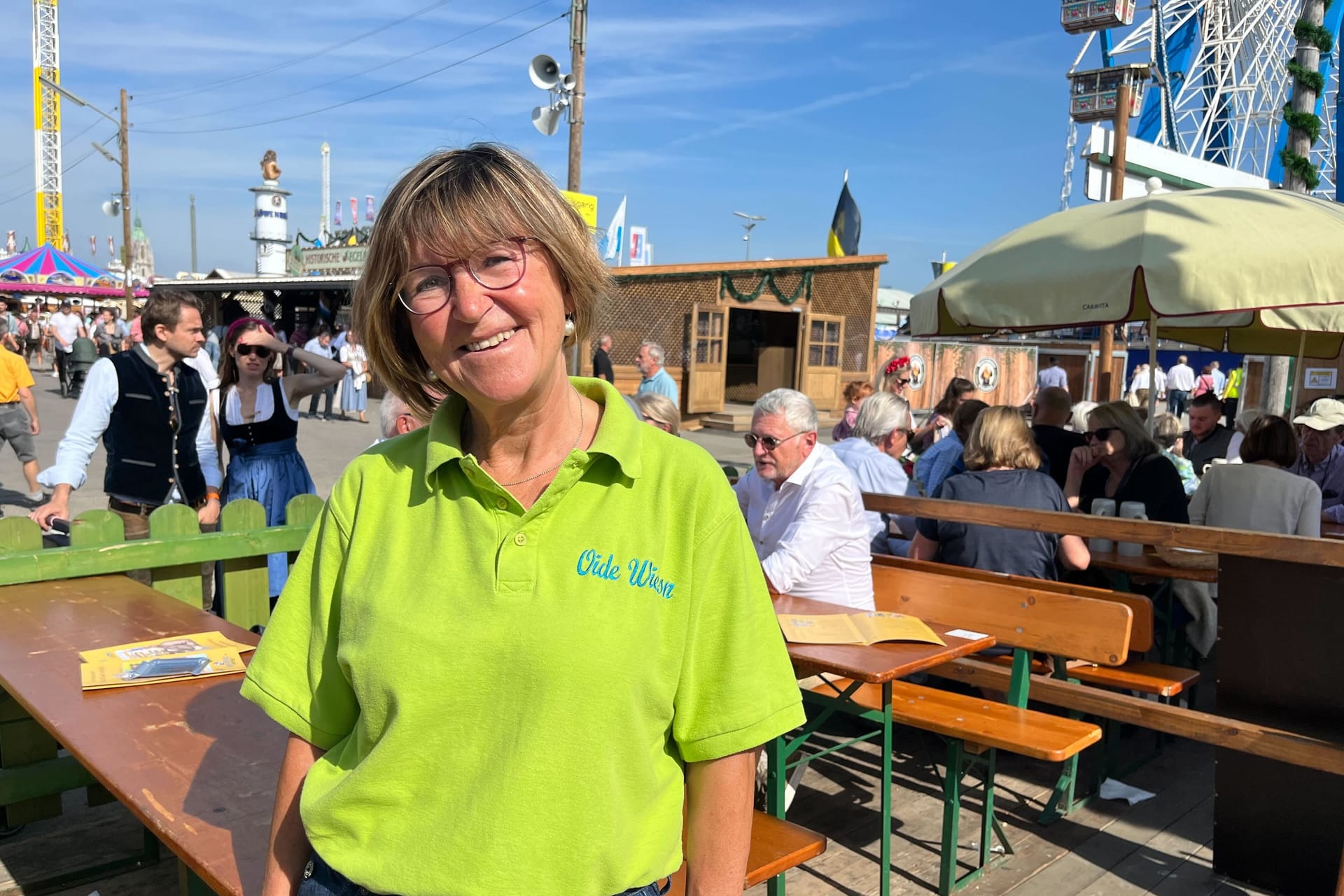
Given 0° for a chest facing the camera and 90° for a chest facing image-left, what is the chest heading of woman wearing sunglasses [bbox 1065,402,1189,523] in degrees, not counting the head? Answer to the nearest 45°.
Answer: approximately 45°

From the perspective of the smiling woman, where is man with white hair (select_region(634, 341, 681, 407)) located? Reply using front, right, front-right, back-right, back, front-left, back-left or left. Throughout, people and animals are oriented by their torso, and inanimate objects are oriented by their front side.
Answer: back

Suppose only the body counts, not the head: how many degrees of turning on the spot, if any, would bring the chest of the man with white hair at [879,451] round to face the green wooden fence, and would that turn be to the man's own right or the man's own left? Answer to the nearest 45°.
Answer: approximately 180°

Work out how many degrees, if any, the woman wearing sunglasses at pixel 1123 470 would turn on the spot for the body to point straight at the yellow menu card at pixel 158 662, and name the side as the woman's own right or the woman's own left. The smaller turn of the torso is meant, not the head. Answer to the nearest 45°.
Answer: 0° — they already face it

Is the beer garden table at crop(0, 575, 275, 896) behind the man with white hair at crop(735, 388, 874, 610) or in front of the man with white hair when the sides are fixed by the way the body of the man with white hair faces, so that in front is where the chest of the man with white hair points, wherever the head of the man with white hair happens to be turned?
in front

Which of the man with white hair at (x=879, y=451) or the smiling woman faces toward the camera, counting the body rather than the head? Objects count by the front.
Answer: the smiling woman

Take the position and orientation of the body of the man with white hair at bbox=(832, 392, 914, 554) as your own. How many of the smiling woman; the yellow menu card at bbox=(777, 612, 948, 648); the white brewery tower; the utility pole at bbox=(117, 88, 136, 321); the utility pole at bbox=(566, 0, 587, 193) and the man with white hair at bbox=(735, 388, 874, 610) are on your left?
3

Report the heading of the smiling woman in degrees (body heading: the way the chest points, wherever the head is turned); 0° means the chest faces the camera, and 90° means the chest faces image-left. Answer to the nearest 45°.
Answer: approximately 0°

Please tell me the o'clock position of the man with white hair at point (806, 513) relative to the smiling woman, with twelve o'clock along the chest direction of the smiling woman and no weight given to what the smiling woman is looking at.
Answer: The man with white hair is roughly at 7 o'clock from the smiling woman.

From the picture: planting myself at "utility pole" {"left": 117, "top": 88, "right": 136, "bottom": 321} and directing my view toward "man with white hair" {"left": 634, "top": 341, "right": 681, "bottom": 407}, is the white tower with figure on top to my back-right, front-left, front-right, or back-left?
back-left

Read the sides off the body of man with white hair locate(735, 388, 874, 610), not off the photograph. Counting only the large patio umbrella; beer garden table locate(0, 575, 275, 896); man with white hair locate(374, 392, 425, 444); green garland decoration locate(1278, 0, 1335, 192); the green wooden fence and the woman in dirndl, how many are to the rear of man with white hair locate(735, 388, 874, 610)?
2

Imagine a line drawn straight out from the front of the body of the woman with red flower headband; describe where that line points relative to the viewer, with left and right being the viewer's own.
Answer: facing the viewer and to the right of the viewer

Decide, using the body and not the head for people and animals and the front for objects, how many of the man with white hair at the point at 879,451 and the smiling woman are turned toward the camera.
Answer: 1

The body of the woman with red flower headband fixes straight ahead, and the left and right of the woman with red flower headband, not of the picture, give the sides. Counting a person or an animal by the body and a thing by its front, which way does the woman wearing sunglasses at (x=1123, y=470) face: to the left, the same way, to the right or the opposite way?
to the right

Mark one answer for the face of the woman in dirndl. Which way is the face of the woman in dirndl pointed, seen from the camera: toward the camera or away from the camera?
toward the camera
